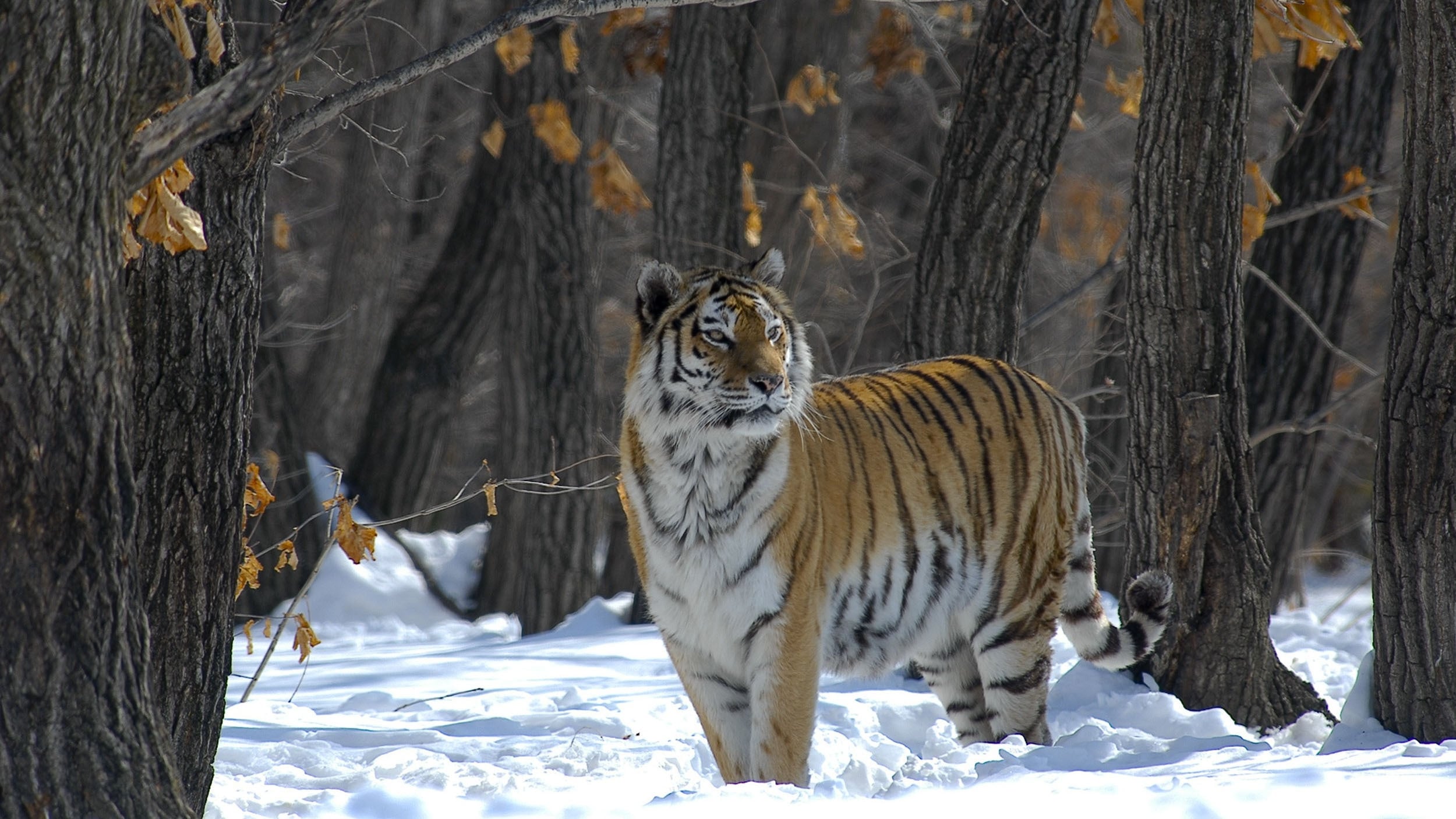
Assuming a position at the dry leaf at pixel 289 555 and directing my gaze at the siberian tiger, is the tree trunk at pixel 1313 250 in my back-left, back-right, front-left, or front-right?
front-left

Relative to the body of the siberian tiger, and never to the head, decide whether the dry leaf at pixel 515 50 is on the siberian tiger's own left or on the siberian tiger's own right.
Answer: on the siberian tiger's own right

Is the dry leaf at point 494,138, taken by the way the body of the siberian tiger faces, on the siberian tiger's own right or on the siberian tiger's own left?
on the siberian tiger's own right

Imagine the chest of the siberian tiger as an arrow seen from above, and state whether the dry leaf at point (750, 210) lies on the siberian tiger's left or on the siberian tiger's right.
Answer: on the siberian tiger's right

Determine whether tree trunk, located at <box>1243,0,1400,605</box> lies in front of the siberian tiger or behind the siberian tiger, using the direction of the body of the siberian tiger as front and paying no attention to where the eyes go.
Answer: behind

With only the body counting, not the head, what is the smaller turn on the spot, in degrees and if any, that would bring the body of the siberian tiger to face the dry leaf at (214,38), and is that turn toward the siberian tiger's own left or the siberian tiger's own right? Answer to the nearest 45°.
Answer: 0° — it already faces it

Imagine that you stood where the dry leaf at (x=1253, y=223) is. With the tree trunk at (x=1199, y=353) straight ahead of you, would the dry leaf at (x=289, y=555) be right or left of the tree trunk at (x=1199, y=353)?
right

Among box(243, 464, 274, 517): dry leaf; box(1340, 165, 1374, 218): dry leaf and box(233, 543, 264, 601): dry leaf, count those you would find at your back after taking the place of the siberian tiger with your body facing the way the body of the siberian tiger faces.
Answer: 1

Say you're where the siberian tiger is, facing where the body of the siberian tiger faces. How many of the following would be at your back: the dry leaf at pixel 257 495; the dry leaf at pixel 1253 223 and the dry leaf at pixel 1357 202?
2

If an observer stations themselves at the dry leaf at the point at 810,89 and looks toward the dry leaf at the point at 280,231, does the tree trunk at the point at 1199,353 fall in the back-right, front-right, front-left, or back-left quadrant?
back-left

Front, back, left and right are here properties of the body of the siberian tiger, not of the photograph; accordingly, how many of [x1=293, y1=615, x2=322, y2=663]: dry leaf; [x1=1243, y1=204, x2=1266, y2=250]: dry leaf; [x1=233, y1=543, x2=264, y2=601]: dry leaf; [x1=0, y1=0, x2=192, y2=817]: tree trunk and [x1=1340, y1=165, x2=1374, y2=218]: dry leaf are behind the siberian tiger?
2

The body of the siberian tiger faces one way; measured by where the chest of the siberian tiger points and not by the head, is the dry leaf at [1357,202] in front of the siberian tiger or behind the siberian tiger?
behind

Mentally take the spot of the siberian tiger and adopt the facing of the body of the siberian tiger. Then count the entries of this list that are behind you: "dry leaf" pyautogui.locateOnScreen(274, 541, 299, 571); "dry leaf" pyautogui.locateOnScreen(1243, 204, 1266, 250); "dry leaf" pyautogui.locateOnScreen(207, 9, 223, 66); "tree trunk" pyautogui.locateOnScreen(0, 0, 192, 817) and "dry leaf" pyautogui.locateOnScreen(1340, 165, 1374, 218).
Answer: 2

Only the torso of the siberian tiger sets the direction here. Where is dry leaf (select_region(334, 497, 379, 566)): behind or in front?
in front
